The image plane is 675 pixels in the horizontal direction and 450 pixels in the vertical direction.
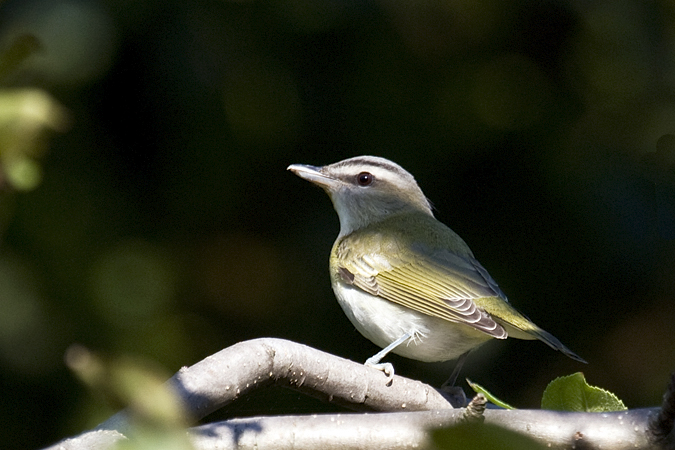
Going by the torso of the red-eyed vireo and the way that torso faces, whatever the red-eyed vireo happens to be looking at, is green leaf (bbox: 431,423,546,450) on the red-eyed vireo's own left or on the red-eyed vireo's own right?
on the red-eyed vireo's own left

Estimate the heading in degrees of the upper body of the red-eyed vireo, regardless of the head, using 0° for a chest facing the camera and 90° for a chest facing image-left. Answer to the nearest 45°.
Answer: approximately 90°

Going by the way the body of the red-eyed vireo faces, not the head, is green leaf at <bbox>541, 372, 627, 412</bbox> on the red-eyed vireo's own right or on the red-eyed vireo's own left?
on the red-eyed vireo's own left
